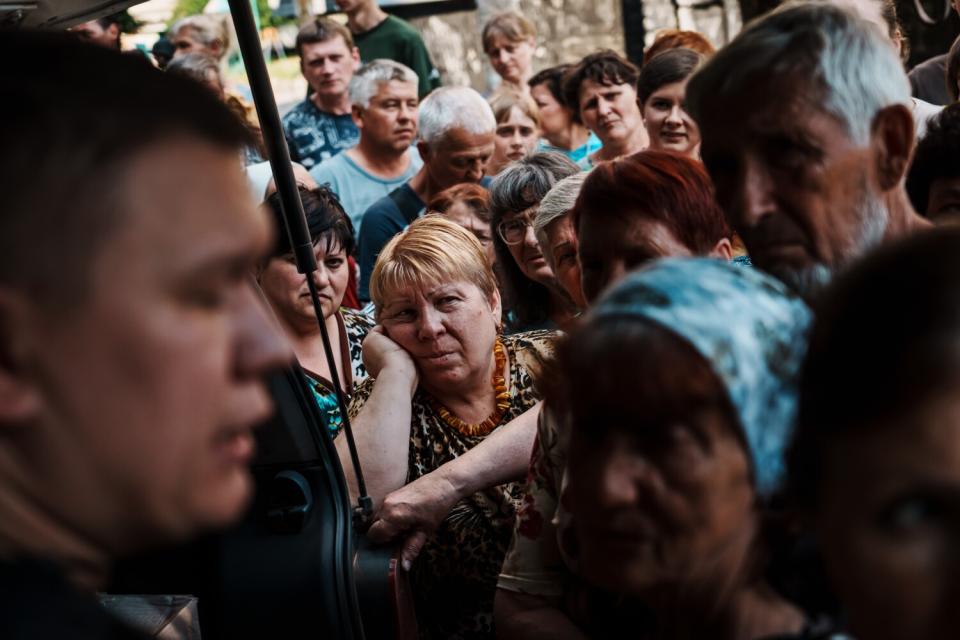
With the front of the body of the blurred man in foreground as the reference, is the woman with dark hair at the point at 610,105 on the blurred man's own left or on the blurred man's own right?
on the blurred man's own left

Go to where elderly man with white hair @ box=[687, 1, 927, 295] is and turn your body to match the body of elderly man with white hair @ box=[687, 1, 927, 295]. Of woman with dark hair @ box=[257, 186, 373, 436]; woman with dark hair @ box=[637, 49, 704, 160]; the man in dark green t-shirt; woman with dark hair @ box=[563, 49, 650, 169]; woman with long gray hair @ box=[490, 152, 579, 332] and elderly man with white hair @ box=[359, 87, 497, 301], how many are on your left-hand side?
0

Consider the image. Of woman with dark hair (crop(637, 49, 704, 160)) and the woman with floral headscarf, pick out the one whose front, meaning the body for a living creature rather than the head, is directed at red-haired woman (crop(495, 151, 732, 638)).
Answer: the woman with dark hair

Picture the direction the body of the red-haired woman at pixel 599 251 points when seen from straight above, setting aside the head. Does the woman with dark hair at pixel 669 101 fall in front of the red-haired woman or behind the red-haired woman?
behind

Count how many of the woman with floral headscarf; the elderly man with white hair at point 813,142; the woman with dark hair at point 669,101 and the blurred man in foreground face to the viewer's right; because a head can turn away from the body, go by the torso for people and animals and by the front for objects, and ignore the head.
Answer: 1

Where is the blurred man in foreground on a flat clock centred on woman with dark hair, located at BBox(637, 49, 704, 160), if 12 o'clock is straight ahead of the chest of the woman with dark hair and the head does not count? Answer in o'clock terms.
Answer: The blurred man in foreground is roughly at 12 o'clock from the woman with dark hair.

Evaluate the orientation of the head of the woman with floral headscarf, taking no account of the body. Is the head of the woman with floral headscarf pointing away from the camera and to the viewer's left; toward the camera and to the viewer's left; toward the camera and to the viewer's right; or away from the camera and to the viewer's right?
toward the camera and to the viewer's left

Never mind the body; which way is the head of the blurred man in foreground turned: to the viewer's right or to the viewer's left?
to the viewer's right

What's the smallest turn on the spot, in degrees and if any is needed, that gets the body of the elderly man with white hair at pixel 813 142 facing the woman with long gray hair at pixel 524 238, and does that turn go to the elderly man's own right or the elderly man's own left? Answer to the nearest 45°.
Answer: approximately 90° to the elderly man's own right

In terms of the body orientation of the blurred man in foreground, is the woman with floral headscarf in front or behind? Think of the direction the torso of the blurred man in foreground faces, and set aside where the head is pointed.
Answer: in front

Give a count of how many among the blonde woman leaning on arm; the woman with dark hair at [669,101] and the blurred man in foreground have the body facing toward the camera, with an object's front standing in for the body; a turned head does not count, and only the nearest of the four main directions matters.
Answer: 2

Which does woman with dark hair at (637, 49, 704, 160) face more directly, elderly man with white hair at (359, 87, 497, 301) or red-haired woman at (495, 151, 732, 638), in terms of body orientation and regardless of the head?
the red-haired woman

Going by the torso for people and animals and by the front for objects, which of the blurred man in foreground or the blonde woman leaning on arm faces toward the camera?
the blonde woman leaning on arm

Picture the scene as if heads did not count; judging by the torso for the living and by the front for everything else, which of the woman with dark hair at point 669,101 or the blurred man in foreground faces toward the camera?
the woman with dark hair

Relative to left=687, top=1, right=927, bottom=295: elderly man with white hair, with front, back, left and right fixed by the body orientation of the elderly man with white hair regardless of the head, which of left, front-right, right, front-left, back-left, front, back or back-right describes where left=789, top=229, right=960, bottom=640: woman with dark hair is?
front-left

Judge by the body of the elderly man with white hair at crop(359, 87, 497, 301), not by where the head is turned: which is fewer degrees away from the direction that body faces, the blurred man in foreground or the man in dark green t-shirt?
the blurred man in foreground

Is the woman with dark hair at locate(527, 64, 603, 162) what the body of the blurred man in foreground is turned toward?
no

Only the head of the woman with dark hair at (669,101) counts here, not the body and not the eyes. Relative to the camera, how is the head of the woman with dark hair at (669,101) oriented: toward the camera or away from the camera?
toward the camera

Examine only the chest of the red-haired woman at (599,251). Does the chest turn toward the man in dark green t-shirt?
no

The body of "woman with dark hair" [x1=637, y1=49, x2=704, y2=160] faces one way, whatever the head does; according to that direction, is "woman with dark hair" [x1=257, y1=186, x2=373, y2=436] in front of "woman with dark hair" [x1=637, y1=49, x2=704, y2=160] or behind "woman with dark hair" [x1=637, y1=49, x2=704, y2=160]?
in front

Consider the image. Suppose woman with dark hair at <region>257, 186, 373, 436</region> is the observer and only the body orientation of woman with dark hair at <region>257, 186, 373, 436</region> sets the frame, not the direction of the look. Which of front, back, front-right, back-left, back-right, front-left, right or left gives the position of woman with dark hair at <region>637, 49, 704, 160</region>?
left
